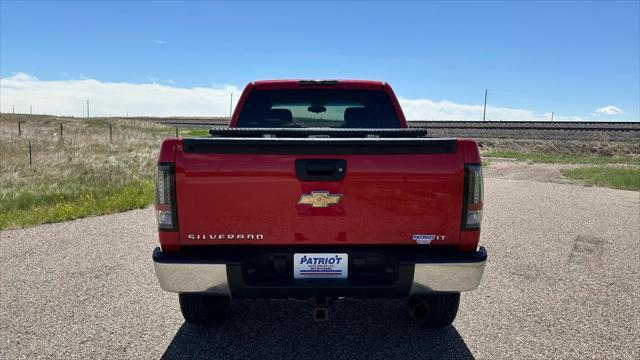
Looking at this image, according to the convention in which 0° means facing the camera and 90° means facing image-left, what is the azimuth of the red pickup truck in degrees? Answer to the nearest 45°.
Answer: approximately 180°
